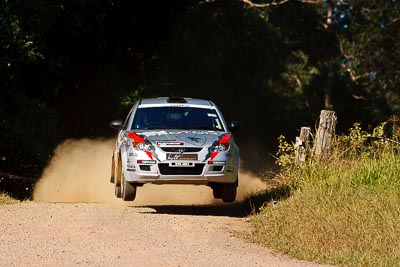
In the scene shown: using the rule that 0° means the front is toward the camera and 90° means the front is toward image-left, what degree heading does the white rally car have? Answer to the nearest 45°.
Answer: approximately 0°

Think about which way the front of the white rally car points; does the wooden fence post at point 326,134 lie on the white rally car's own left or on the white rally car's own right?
on the white rally car's own left
